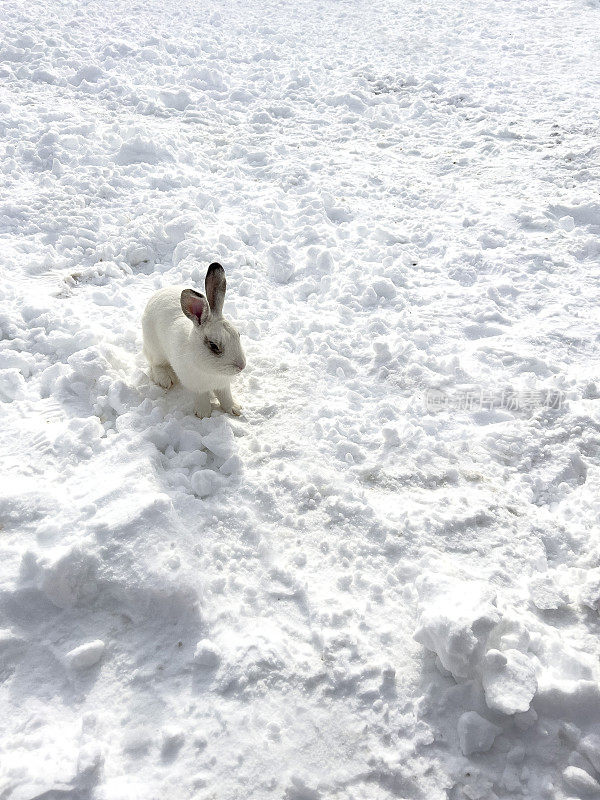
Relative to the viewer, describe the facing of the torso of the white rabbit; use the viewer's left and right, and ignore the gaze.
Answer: facing the viewer and to the right of the viewer
